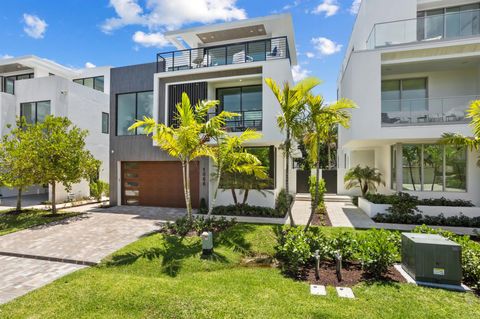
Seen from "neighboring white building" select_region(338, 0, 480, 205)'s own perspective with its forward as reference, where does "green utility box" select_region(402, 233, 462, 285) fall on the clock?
The green utility box is roughly at 12 o'clock from the neighboring white building.

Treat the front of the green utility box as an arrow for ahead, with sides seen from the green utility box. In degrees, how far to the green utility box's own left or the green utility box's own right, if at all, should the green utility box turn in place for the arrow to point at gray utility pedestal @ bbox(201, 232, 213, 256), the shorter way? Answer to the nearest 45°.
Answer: approximately 90° to the green utility box's own right

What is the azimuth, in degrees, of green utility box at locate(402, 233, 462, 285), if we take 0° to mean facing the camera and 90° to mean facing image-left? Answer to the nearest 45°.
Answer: approximately 0°

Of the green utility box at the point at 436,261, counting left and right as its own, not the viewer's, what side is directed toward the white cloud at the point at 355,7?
back

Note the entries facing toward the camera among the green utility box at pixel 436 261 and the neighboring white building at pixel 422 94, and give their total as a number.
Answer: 2

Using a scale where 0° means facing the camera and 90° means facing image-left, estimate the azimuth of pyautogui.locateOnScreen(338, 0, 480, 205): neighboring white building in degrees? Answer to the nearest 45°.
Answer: approximately 0°

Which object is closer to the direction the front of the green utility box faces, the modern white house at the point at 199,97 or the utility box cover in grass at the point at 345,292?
the utility box cover in grass

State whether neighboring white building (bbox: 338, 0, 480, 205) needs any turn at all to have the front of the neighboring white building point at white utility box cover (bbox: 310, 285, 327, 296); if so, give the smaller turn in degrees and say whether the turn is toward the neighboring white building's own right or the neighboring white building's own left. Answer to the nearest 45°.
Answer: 0° — it already faces it
